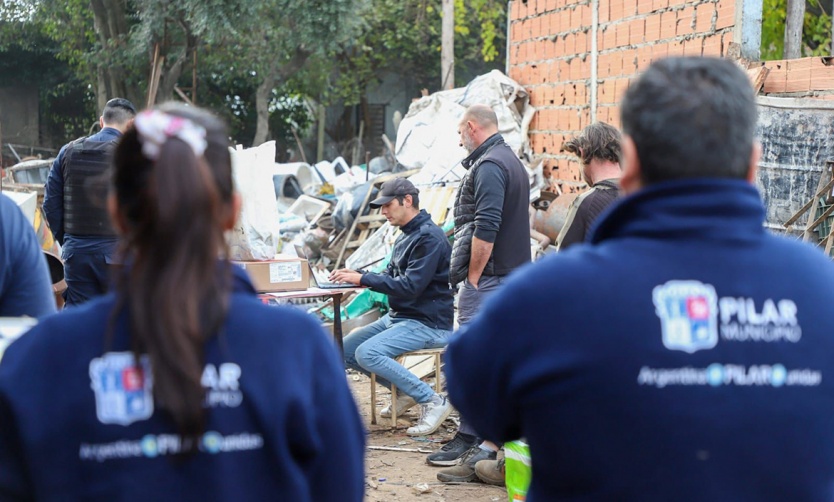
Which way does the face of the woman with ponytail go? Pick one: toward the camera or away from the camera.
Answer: away from the camera

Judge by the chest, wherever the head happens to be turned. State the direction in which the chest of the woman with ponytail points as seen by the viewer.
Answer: away from the camera

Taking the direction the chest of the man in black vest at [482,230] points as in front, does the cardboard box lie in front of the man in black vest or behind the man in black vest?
in front

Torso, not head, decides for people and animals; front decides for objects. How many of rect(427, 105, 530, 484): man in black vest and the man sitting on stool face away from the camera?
0

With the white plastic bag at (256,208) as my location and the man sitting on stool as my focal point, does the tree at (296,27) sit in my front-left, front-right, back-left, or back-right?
back-left

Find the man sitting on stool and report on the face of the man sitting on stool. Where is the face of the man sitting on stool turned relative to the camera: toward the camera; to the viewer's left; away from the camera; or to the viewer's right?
to the viewer's left

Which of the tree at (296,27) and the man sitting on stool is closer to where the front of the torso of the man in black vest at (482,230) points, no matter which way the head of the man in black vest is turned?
the man sitting on stool

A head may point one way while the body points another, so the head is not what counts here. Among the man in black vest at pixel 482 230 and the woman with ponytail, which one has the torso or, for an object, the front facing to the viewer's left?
the man in black vest

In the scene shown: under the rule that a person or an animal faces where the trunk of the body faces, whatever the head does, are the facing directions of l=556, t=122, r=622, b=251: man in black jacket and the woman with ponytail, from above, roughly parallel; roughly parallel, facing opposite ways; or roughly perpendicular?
roughly parallel

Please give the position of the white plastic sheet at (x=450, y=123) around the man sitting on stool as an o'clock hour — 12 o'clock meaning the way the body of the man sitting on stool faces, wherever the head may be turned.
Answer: The white plastic sheet is roughly at 3 o'clock from the man sitting on stool.

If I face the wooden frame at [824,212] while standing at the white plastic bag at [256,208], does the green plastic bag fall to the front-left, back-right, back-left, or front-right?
front-right

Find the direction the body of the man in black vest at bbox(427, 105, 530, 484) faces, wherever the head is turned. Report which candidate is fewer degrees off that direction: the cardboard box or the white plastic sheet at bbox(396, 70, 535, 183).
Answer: the cardboard box

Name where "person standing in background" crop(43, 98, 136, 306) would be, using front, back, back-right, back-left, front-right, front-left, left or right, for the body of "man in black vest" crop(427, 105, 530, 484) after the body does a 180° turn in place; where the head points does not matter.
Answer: back

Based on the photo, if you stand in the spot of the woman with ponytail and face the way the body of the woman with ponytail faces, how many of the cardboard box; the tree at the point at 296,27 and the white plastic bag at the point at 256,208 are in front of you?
3

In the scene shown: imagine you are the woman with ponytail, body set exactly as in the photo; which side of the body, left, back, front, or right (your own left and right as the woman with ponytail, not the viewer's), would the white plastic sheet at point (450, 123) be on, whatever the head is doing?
front

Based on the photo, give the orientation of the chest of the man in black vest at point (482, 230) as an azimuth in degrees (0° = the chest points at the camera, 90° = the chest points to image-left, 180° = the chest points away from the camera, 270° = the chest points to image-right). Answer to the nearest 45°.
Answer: approximately 90°

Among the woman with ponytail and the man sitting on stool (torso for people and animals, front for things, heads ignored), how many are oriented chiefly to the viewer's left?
1

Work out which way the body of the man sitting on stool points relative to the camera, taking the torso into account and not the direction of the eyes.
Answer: to the viewer's left

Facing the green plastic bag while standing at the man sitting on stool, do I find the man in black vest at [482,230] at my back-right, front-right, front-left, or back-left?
front-left

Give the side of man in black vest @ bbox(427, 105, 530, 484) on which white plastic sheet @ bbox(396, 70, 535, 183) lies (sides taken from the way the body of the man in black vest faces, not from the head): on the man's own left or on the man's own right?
on the man's own right

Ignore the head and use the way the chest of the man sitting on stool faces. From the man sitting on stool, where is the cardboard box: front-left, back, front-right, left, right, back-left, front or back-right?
front
